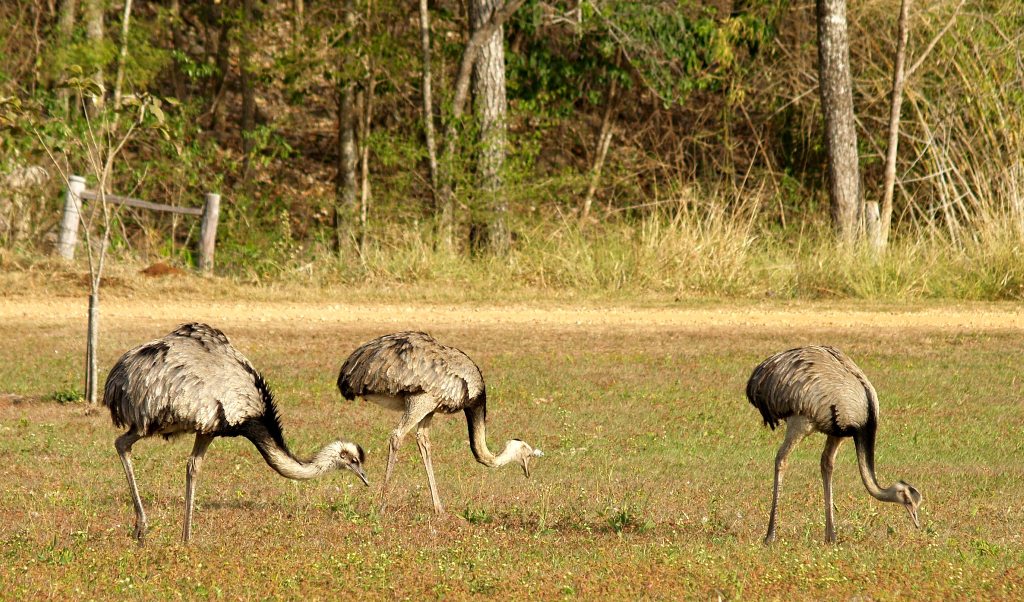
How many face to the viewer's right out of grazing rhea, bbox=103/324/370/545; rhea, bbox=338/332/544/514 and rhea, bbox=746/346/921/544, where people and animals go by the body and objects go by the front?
3

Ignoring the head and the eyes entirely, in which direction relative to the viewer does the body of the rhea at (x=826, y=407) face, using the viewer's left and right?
facing to the right of the viewer

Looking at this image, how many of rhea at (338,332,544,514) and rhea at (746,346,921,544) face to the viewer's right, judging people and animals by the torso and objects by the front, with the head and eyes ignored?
2

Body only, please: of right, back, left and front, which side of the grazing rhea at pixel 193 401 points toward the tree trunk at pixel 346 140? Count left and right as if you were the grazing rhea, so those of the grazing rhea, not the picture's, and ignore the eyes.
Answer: left

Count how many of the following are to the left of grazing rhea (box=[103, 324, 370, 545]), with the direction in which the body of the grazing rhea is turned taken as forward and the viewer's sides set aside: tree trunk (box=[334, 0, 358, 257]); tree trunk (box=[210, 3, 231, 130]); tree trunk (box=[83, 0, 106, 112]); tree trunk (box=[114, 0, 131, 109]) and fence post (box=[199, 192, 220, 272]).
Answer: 5

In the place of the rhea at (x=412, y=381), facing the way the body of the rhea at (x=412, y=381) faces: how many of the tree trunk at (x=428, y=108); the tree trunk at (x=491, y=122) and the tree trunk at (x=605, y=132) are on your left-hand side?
3

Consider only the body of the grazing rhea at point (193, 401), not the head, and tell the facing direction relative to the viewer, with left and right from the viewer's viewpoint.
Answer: facing to the right of the viewer

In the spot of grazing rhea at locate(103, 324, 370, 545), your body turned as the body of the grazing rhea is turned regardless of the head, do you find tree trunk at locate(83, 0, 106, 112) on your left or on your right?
on your left

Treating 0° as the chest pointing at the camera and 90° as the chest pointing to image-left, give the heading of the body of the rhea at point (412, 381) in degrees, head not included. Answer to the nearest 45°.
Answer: approximately 270°

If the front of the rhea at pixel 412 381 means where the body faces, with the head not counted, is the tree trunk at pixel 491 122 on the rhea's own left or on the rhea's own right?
on the rhea's own left

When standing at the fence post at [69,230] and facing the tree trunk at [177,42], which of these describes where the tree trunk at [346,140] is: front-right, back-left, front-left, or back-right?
front-right
